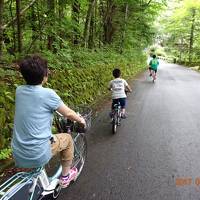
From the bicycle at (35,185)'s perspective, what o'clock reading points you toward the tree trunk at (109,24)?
The tree trunk is roughly at 11 o'clock from the bicycle.

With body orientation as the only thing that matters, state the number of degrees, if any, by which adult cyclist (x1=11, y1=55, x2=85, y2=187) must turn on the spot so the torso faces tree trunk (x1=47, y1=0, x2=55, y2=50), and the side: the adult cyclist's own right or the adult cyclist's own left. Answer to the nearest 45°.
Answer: approximately 45° to the adult cyclist's own left

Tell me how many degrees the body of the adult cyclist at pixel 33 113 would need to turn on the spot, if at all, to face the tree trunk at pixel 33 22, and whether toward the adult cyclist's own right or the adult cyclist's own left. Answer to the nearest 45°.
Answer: approximately 45° to the adult cyclist's own left

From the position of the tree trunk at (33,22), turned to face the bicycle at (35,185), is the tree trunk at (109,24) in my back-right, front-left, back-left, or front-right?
back-left

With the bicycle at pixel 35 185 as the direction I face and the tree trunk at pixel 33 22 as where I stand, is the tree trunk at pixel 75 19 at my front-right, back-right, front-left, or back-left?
back-left

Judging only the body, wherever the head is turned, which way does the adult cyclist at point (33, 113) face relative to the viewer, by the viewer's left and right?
facing away from the viewer and to the right of the viewer

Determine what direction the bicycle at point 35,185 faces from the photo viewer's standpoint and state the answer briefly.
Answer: facing away from the viewer and to the right of the viewer

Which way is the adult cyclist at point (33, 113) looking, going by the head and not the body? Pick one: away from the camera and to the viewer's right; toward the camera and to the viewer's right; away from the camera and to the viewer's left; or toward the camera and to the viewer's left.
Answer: away from the camera and to the viewer's right

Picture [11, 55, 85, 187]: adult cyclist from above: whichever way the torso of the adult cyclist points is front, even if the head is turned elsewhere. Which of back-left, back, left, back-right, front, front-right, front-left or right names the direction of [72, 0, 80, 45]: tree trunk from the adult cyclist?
front-left

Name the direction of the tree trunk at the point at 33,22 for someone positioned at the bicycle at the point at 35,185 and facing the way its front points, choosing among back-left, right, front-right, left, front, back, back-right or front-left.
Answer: front-left
